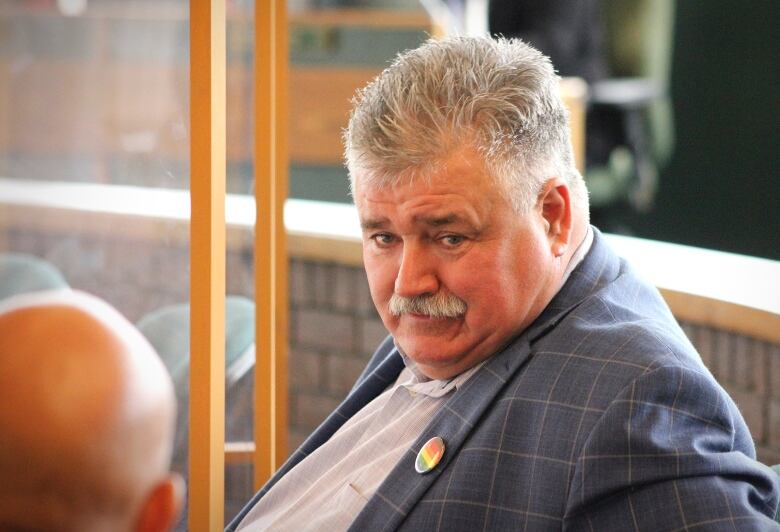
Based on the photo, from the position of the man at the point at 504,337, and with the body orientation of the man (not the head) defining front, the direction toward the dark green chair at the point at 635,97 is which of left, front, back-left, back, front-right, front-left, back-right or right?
back-right

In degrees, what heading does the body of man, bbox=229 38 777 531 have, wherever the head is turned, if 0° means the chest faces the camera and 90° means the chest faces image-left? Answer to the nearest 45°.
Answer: approximately 45°
